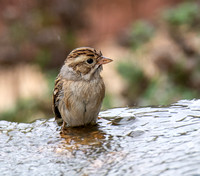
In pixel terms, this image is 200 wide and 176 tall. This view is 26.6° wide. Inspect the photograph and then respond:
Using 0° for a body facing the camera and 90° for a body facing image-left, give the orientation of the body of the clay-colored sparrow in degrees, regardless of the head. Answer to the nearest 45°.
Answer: approximately 315°
